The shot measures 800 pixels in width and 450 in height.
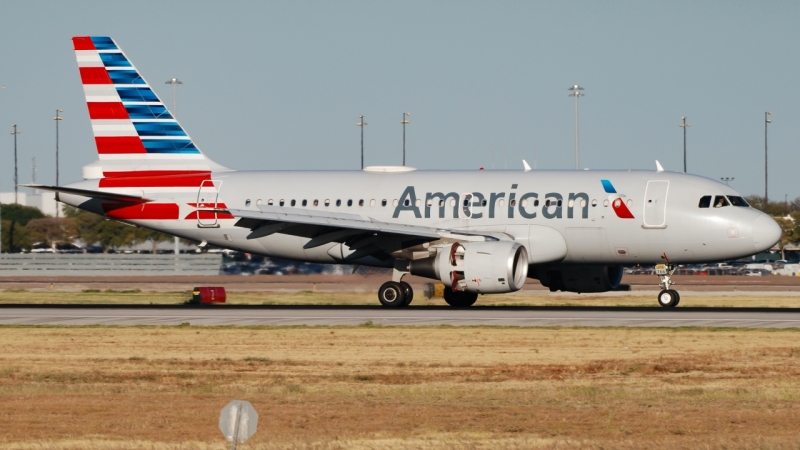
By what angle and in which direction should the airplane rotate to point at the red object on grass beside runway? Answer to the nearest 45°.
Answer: approximately 135° to its left

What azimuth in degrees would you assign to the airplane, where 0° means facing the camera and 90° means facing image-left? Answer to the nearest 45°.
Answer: approximately 270°
